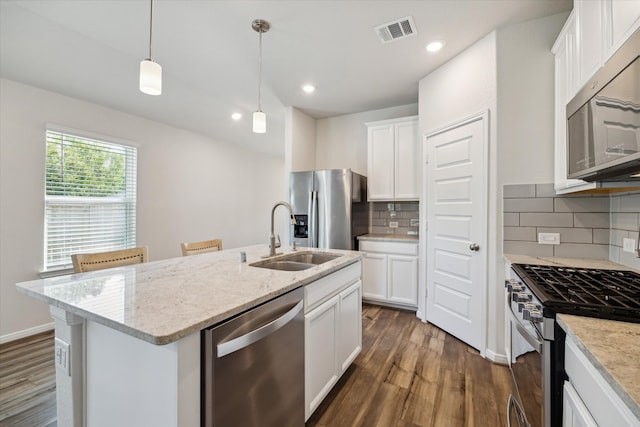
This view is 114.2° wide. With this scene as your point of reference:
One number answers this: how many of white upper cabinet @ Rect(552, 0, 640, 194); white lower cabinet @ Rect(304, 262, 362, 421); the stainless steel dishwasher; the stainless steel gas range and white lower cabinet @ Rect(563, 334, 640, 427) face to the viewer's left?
3

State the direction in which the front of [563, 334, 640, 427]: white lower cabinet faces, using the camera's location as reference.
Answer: facing to the left of the viewer

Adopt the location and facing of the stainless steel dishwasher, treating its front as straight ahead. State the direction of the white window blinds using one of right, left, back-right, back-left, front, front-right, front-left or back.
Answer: back

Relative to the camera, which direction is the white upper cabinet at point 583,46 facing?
to the viewer's left

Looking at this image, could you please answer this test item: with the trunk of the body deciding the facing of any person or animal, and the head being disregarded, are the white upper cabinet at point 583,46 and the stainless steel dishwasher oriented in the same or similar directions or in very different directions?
very different directions

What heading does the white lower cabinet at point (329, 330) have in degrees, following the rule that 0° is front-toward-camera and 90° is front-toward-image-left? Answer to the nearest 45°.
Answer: approximately 315°

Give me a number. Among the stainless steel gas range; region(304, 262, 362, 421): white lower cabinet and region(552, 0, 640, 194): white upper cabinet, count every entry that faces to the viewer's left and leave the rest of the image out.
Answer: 2

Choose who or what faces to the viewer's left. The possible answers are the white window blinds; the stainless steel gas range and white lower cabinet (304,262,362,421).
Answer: the stainless steel gas range

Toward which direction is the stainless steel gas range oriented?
to the viewer's left
